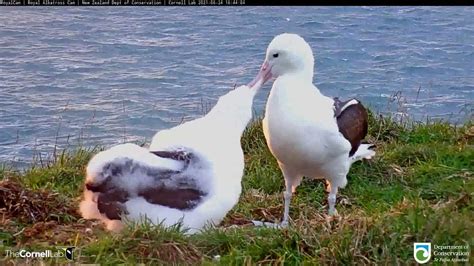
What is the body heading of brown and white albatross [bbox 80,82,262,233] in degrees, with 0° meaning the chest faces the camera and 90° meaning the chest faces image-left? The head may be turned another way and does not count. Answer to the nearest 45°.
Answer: approximately 270°

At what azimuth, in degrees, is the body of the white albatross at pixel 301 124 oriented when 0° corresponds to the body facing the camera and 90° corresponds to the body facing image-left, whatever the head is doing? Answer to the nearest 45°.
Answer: approximately 45°
